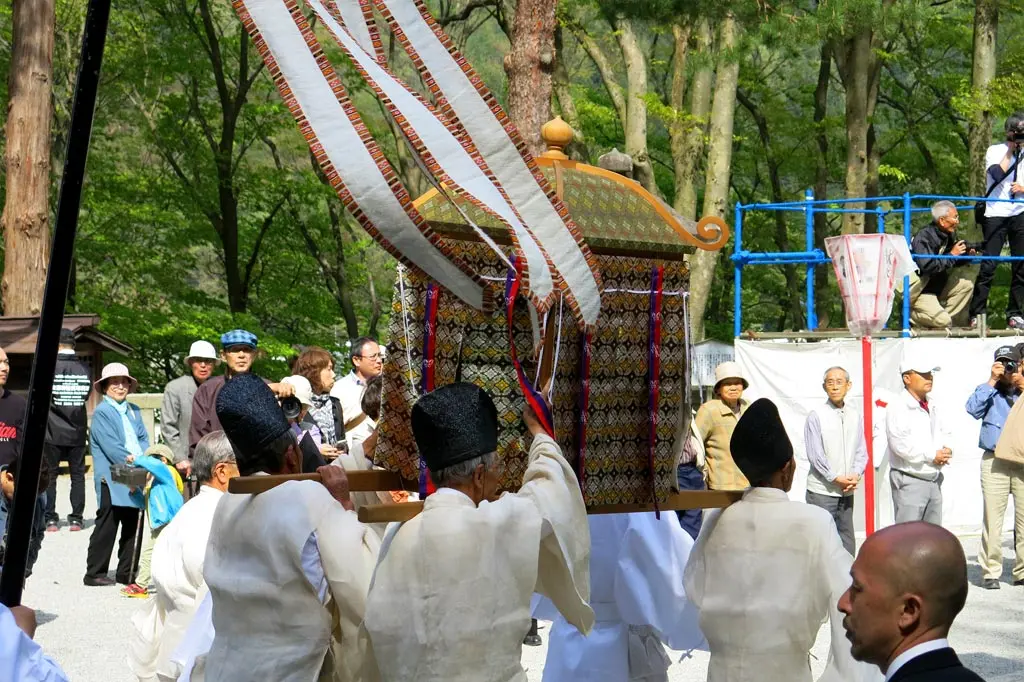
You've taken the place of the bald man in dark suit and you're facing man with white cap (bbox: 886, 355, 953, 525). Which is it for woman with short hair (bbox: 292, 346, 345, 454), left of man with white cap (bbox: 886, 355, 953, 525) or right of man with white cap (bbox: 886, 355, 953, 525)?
left

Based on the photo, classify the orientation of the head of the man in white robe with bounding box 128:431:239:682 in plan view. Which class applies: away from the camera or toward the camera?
away from the camera

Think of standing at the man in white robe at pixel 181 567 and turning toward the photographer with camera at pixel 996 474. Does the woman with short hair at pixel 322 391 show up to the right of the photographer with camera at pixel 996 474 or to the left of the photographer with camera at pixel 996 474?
left

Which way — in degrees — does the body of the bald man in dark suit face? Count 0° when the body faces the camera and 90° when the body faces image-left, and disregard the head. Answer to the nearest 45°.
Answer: approximately 90°

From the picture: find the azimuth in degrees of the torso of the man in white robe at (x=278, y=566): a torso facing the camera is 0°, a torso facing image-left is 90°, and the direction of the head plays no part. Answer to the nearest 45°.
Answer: approximately 225°

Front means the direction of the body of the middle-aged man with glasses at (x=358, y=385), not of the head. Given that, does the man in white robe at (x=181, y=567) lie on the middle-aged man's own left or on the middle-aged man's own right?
on the middle-aged man's own right

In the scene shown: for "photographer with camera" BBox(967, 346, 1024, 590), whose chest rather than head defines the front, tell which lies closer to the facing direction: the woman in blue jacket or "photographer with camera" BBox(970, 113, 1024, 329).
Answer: the woman in blue jacket

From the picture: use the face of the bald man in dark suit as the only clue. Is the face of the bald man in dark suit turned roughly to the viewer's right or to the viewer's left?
to the viewer's left

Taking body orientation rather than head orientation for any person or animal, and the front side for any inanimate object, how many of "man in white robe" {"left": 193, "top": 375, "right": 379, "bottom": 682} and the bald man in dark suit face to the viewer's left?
1

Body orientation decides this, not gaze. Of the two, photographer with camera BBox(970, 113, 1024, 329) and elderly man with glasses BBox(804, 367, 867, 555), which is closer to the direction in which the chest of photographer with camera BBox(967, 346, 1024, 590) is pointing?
the elderly man with glasses

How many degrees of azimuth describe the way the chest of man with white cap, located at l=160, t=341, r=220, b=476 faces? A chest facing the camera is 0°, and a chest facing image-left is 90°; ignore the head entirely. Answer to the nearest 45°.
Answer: approximately 315°

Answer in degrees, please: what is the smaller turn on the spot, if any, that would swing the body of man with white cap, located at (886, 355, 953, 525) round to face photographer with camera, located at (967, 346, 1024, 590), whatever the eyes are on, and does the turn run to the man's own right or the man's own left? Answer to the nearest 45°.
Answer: approximately 90° to the man's own left
